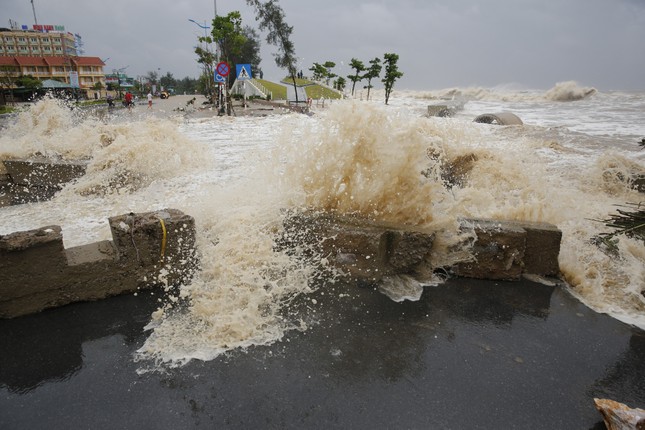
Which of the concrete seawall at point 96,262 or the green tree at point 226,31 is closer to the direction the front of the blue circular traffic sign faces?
the concrete seawall

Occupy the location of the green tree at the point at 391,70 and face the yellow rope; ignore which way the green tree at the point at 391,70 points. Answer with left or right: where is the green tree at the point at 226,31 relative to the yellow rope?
right

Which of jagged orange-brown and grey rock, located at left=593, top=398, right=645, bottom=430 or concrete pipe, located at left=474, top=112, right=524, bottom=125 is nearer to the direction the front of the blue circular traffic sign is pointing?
the jagged orange-brown and grey rock

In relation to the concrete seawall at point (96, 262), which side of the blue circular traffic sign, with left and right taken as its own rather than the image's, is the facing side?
front

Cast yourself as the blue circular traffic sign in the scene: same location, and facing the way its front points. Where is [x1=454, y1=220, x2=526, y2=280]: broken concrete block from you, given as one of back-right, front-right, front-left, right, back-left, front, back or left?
front

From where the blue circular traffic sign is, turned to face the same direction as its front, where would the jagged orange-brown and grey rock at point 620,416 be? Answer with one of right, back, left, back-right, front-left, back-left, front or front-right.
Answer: front

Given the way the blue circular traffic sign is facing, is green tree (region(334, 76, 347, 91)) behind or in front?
behind

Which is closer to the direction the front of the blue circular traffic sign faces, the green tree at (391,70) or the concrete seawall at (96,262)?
the concrete seawall

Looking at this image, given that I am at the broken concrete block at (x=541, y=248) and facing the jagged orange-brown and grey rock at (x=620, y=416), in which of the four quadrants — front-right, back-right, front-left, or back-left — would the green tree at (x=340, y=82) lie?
back-right

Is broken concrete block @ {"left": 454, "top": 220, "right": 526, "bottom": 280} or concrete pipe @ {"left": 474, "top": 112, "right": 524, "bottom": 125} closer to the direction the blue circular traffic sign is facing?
the broken concrete block

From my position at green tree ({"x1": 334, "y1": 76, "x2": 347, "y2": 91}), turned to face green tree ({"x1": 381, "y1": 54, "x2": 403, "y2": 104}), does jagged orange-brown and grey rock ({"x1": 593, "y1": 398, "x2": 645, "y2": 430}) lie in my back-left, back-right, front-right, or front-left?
front-right

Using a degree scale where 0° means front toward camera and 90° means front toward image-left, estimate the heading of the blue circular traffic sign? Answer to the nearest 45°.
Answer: approximately 0°

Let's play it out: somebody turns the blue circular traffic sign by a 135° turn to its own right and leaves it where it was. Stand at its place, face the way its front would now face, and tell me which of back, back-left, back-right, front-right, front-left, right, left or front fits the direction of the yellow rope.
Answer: back-left

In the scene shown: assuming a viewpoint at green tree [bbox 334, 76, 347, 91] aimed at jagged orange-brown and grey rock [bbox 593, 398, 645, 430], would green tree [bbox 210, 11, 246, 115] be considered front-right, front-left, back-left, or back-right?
front-right

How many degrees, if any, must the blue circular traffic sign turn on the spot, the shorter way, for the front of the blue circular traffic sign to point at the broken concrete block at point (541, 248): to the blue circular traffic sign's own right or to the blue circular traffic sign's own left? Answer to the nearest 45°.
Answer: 0° — it already faces it

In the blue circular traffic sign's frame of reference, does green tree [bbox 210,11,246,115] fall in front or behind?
behind

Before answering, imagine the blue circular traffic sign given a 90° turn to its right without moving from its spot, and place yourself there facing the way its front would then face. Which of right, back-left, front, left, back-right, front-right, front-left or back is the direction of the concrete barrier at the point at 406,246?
left

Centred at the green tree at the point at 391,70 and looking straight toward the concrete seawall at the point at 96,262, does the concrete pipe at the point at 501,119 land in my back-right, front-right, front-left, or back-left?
front-left
